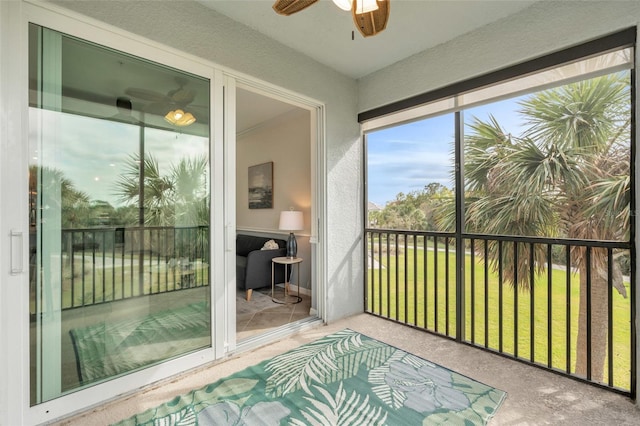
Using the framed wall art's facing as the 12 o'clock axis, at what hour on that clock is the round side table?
The round side table is roughly at 10 o'clock from the framed wall art.

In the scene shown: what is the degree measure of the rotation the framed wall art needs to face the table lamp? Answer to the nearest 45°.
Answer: approximately 45° to its left

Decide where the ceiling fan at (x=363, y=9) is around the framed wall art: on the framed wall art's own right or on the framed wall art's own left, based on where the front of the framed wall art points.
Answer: on the framed wall art's own left

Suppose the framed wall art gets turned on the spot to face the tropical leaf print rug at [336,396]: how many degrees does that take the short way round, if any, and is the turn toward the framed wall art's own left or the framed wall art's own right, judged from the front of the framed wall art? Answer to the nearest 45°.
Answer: approximately 45° to the framed wall art's own left

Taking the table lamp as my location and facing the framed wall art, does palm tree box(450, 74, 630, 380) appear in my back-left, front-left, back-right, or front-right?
back-right

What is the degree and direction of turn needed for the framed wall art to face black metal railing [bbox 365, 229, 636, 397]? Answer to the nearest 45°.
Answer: approximately 90° to its left

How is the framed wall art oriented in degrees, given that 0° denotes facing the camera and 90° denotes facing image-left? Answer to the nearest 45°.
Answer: approximately 45°

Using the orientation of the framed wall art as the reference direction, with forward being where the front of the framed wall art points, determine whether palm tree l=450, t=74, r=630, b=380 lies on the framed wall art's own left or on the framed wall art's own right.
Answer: on the framed wall art's own left
